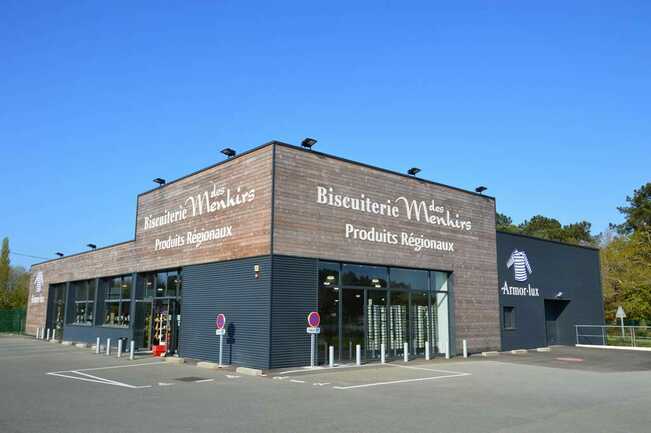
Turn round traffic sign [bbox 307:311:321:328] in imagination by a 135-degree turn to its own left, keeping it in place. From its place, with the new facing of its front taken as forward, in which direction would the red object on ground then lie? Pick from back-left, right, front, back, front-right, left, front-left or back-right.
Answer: left

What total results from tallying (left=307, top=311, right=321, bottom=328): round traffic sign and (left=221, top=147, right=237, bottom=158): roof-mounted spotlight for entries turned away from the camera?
0

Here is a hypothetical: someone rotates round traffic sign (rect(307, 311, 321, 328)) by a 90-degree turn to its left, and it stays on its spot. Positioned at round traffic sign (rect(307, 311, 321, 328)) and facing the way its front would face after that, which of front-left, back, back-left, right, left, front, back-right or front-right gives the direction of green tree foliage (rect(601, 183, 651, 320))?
front-left

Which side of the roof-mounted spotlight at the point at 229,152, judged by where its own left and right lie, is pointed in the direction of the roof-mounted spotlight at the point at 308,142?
left
